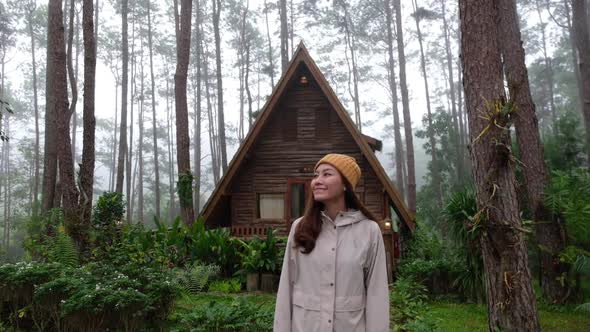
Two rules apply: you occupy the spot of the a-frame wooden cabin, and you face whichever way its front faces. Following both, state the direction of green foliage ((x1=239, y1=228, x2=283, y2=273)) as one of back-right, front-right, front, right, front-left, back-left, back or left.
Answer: front

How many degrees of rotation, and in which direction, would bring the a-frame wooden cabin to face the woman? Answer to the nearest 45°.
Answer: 0° — it already faces them

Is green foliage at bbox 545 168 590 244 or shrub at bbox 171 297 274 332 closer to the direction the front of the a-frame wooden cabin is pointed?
the shrub

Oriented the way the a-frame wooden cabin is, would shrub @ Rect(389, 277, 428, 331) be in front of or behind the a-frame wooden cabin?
in front

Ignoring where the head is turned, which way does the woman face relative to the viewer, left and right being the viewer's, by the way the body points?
facing the viewer

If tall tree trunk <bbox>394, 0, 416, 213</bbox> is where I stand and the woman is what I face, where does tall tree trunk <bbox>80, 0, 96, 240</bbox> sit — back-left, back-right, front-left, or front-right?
front-right

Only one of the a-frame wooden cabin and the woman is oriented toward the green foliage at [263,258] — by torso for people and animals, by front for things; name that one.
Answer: the a-frame wooden cabin

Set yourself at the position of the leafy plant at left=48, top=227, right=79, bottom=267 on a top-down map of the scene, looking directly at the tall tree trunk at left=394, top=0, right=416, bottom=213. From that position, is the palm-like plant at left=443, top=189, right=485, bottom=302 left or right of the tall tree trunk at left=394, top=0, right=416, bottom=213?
right

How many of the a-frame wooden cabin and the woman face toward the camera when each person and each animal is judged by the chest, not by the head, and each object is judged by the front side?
2

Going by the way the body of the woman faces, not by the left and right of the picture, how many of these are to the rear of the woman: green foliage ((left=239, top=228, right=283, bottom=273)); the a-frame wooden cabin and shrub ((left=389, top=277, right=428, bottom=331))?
3

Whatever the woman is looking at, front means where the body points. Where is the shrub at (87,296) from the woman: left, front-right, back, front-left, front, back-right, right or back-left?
back-right

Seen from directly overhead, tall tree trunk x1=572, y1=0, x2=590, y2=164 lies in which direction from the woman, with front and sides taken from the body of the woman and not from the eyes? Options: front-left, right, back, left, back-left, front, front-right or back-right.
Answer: back-left

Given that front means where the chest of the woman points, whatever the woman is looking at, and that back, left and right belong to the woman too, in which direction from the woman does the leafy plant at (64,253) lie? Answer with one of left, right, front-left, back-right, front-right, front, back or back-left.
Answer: back-right

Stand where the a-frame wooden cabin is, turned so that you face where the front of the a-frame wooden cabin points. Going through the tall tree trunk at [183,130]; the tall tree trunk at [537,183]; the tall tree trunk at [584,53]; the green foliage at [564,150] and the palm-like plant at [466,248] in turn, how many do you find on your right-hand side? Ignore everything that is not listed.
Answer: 1

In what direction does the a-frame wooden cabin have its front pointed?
toward the camera

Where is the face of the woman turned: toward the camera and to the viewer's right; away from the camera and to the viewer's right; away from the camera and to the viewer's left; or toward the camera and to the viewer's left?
toward the camera and to the viewer's left

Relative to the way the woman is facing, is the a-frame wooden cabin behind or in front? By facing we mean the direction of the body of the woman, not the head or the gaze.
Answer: behind

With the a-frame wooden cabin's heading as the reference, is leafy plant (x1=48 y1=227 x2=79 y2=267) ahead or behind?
ahead

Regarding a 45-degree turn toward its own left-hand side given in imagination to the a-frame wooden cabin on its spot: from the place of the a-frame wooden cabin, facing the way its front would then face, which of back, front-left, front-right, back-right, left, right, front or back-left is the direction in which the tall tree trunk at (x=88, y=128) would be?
right
